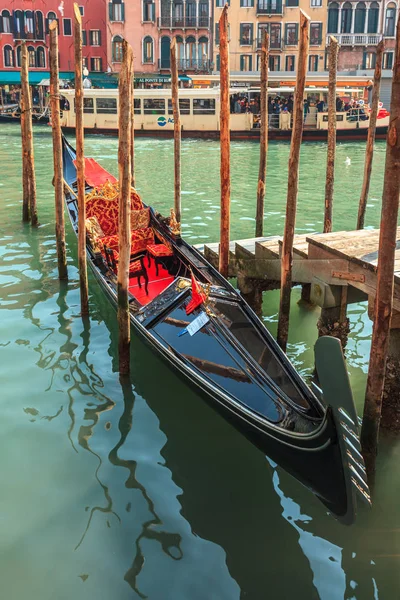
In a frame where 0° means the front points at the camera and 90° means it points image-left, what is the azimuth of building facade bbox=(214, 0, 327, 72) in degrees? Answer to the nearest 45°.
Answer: approximately 0°

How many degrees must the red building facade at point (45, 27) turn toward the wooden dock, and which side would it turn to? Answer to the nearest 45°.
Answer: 0° — it already faces it

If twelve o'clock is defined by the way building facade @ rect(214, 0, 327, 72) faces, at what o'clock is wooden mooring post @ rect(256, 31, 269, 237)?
The wooden mooring post is roughly at 12 o'clock from the building facade.

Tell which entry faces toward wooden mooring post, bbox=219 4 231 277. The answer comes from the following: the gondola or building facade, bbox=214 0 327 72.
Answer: the building facade

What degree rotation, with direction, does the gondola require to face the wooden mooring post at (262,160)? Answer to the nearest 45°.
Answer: approximately 135° to its left

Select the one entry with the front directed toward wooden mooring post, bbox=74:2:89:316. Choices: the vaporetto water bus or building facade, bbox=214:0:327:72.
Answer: the building facade

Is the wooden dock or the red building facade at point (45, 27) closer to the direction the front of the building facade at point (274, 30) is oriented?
the wooden dock

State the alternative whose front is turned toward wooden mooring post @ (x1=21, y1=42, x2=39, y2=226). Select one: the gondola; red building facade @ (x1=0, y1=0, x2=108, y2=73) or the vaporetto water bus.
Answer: the red building facade

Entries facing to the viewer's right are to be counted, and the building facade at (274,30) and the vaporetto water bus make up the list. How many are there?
1

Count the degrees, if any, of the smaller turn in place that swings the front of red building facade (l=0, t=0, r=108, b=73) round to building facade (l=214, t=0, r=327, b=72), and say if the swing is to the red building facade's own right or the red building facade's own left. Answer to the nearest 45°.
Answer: approximately 90° to the red building facade's own left

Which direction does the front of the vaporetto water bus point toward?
to the viewer's right

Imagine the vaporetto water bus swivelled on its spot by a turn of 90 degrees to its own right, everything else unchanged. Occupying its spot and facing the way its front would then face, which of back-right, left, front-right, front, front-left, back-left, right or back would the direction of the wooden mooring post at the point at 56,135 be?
front

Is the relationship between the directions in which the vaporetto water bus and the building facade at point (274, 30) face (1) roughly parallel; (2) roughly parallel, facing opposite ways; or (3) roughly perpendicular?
roughly perpendicular

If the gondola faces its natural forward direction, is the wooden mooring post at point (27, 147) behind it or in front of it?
behind

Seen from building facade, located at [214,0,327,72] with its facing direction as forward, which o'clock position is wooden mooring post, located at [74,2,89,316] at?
The wooden mooring post is roughly at 12 o'clock from the building facade.

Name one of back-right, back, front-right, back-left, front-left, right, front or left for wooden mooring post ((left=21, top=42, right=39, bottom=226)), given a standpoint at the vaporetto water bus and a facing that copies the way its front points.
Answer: right

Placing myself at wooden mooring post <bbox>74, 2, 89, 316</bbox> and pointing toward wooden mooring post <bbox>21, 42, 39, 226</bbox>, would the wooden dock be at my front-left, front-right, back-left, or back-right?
back-right

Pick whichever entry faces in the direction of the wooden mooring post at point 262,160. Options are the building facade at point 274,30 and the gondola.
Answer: the building facade
